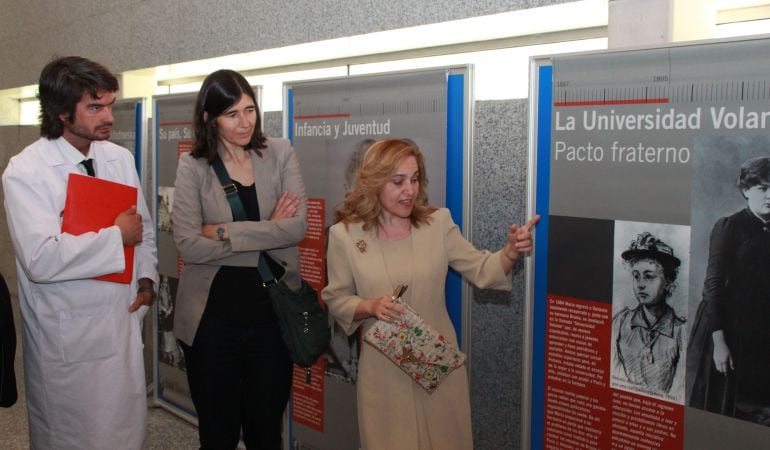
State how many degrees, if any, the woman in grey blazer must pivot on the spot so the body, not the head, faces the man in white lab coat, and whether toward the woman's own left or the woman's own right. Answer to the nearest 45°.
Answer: approximately 135° to the woman's own right

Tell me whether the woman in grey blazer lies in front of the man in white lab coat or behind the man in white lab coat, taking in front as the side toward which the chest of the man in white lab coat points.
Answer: in front

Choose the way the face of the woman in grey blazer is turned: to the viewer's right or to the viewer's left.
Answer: to the viewer's right

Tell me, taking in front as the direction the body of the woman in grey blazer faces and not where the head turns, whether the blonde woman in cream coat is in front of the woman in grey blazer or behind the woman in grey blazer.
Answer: in front

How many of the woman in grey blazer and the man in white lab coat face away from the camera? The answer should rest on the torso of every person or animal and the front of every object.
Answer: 0

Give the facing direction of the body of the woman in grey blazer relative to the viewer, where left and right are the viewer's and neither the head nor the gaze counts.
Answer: facing the viewer and to the right of the viewer
